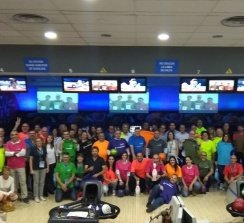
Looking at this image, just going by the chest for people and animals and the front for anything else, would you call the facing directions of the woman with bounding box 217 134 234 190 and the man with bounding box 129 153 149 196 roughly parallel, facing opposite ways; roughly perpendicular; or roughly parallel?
roughly parallel

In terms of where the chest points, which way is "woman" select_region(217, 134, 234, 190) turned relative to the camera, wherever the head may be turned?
toward the camera

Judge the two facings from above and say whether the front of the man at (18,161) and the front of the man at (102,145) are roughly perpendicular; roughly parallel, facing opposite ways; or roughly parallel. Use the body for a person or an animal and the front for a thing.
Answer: roughly parallel

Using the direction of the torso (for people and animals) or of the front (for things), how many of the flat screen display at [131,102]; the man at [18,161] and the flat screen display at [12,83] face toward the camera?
3

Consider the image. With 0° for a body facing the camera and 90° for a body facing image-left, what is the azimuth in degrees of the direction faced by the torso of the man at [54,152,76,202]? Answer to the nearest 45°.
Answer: approximately 0°

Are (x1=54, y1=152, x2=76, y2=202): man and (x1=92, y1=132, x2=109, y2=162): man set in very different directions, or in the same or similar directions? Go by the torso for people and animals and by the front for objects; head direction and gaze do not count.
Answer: same or similar directions

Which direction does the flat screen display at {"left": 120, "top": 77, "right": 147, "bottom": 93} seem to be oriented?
toward the camera

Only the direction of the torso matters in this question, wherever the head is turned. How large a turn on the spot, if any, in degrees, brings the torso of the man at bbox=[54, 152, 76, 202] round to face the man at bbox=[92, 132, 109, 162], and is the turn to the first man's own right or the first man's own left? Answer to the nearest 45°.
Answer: approximately 135° to the first man's own left

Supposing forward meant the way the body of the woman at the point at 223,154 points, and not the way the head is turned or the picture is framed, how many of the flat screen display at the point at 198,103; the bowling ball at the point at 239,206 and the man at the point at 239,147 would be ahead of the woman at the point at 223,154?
1

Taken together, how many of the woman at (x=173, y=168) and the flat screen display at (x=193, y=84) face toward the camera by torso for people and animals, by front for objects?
2

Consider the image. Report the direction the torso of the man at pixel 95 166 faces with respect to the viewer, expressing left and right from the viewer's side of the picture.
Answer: facing the viewer

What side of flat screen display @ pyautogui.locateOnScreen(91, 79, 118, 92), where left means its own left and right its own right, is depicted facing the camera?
front
